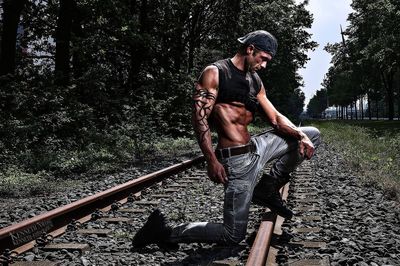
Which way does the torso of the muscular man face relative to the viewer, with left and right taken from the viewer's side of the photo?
facing the viewer and to the right of the viewer
